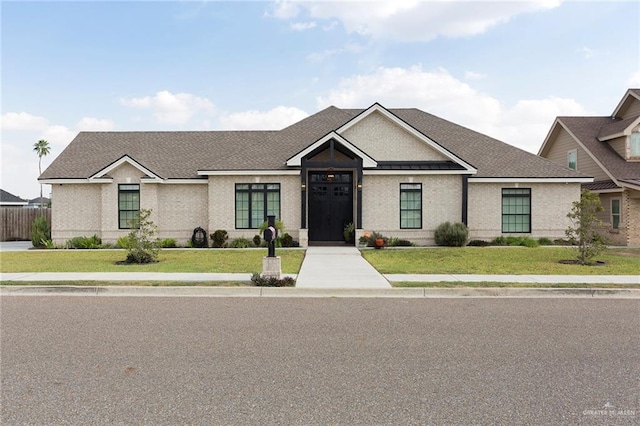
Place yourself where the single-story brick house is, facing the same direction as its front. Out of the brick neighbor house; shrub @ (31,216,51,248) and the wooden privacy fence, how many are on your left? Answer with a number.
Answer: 1

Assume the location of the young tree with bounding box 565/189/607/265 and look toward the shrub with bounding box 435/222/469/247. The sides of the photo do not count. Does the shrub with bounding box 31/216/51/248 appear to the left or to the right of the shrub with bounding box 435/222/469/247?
left

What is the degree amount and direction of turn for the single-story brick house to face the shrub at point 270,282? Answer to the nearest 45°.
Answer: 0° — it already faces it

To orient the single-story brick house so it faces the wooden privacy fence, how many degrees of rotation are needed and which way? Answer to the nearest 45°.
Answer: approximately 90° to its right

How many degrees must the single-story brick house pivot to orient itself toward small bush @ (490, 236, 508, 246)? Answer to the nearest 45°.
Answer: approximately 90° to its left

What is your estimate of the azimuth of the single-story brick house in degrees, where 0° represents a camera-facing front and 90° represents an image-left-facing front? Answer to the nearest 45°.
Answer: approximately 0°

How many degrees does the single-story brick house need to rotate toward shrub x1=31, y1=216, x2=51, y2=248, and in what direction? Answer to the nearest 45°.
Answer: approximately 90° to its right

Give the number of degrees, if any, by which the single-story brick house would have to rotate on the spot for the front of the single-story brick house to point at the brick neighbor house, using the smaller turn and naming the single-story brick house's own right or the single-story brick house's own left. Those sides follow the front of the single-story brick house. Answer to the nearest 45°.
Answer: approximately 90° to the single-story brick house's own left
